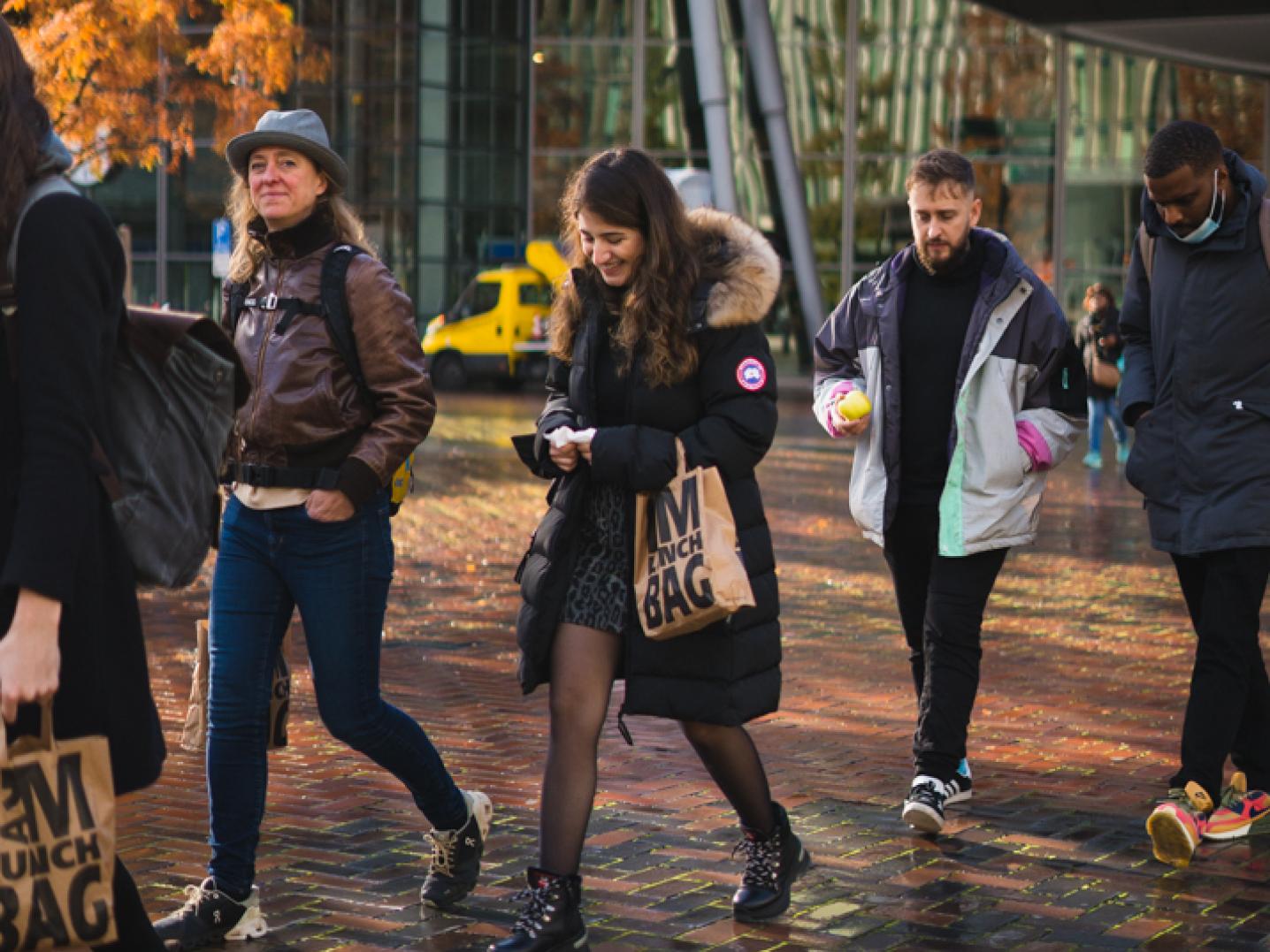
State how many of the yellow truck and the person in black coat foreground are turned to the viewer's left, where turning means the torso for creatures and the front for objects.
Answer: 2

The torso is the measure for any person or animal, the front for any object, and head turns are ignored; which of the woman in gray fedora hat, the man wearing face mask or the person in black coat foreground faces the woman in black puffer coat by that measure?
the man wearing face mask

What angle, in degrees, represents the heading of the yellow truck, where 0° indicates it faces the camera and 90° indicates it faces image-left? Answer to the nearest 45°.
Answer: approximately 90°

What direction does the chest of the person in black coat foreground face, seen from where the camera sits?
to the viewer's left

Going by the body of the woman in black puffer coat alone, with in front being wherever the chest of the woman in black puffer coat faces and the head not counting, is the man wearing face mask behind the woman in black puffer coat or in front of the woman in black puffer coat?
behind

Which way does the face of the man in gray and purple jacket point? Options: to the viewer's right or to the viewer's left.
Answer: to the viewer's left

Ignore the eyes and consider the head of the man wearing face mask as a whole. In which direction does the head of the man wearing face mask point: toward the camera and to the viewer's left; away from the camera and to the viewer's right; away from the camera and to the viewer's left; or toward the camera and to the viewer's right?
toward the camera and to the viewer's left
